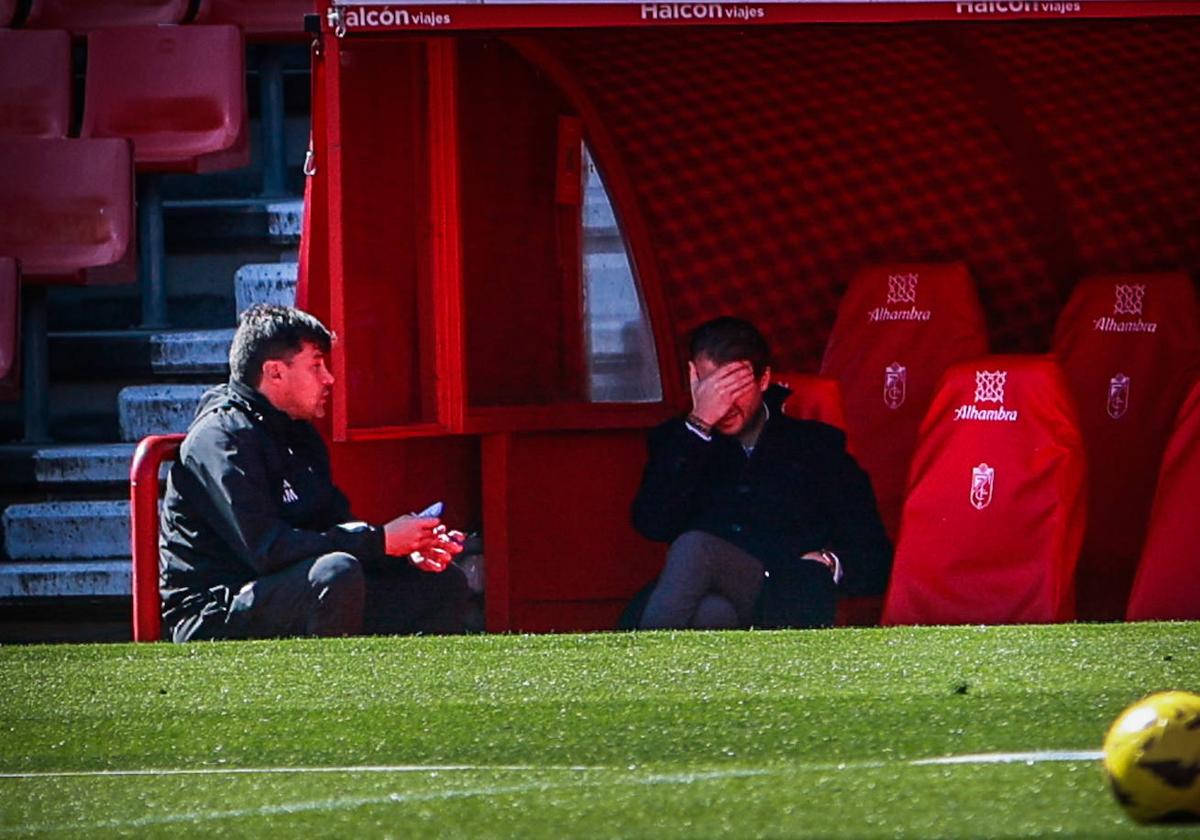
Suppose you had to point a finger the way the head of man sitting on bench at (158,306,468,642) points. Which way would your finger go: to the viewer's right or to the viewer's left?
to the viewer's right

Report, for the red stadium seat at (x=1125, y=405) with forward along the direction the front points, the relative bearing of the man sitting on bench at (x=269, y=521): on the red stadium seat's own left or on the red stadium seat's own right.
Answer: on the red stadium seat's own right

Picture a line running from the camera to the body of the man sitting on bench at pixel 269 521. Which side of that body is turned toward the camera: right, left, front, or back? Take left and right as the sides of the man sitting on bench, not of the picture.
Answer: right

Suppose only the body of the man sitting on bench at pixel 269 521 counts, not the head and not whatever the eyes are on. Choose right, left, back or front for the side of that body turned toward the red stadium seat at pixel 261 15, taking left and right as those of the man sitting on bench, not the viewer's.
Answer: left

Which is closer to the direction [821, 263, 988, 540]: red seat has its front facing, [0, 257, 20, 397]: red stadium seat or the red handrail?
the red handrail

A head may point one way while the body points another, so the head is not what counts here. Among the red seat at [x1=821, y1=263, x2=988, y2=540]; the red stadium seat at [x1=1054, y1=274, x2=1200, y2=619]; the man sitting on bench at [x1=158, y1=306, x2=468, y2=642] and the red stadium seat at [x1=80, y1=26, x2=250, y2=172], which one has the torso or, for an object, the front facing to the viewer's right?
the man sitting on bench

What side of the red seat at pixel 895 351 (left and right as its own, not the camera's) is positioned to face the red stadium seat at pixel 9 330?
right
